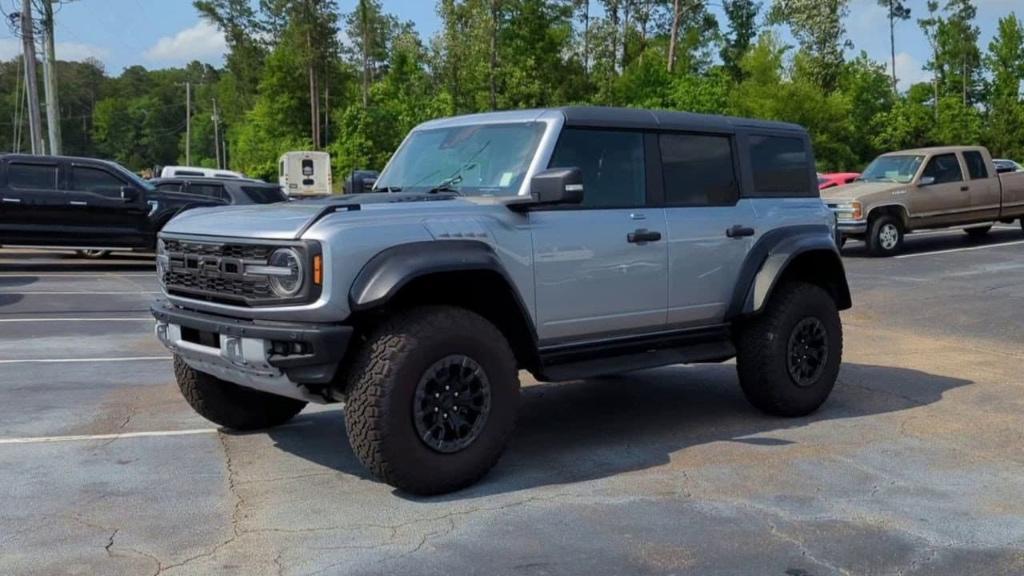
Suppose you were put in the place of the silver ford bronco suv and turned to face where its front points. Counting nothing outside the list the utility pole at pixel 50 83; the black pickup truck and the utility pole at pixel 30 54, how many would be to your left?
0

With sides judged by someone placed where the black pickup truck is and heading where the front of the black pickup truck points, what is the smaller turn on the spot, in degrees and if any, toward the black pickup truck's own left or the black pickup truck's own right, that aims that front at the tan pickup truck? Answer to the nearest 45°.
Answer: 0° — it already faces it

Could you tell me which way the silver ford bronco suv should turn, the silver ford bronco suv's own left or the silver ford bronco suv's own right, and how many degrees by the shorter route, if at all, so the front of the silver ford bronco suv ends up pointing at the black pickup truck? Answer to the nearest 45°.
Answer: approximately 90° to the silver ford bronco suv's own right

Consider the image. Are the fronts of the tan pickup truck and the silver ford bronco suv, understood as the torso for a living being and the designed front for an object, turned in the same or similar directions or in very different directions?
same or similar directions

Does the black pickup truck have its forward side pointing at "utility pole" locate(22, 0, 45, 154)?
no

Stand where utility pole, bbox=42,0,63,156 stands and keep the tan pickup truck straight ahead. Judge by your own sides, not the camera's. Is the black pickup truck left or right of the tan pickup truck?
right

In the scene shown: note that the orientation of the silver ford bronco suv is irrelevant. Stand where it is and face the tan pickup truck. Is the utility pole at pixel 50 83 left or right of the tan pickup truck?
left

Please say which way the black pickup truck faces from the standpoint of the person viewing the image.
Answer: facing to the right of the viewer

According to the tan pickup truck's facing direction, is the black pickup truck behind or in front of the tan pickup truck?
in front

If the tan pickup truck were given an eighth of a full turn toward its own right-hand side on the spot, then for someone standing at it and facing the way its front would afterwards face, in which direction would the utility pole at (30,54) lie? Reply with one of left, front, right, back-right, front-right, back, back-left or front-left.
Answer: front

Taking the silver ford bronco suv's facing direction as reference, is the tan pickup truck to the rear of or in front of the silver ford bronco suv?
to the rear

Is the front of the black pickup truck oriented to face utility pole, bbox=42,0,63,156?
no

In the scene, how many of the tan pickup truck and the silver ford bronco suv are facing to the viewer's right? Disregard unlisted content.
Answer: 0

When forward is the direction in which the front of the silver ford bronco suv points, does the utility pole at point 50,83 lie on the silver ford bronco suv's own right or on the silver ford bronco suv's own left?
on the silver ford bronco suv's own right

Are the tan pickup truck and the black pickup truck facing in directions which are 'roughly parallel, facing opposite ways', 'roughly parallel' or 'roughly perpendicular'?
roughly parallel, facing opposite ways

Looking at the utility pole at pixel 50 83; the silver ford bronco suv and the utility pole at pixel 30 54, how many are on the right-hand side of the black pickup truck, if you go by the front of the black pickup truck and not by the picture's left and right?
1

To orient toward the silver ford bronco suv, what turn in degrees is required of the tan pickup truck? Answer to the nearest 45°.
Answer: approximately 45° to its left

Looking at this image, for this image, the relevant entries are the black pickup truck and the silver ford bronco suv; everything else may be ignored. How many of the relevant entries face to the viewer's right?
1

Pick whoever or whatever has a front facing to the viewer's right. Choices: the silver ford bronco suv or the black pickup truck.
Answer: the black pickup truck
